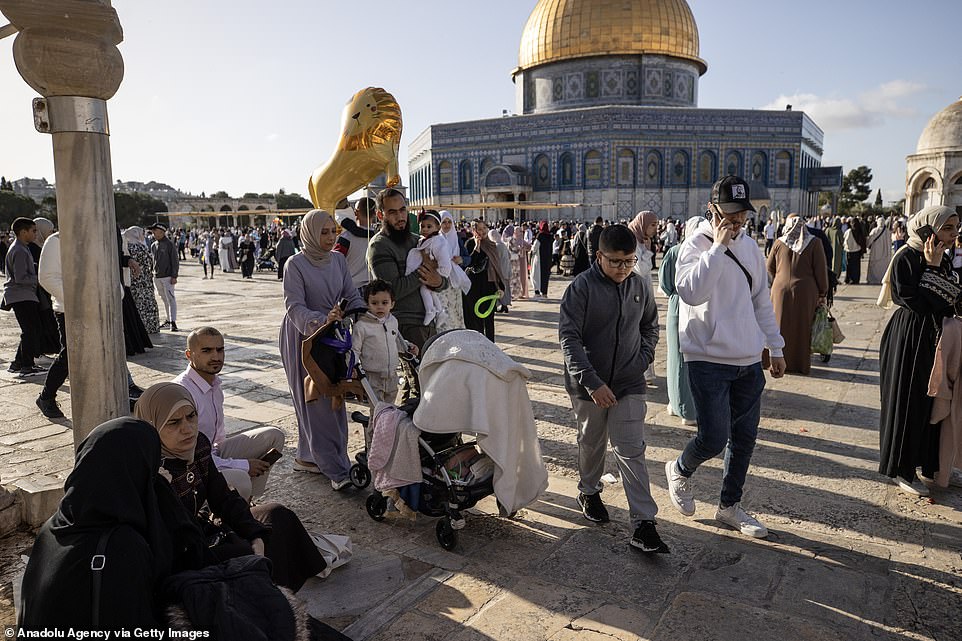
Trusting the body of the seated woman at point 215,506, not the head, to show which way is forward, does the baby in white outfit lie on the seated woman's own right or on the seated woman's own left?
on the seated woman's own left

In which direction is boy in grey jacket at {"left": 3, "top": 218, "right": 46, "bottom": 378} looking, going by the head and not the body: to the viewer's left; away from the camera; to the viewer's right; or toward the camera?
to the viewer's right

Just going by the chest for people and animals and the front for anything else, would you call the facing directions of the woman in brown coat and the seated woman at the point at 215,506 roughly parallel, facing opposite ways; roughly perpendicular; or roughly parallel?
roughly perpendicular

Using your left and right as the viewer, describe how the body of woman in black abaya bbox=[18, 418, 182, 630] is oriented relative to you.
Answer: facing away from the viewer and to the right of the viewer

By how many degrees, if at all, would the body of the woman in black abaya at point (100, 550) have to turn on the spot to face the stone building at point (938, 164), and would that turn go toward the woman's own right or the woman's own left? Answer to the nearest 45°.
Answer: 0° — they already face it

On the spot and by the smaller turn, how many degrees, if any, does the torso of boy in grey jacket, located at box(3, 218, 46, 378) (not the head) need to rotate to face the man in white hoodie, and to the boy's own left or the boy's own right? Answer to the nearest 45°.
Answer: approximately 45° to the boy's own right

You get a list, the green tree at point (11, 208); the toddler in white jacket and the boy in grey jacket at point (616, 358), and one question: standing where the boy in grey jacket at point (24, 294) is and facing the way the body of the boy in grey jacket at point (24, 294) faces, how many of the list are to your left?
1

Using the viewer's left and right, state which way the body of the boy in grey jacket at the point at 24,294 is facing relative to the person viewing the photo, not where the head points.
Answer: facing to the right of the viewer

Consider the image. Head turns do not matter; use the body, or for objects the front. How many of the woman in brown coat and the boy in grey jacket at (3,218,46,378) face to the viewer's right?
1
